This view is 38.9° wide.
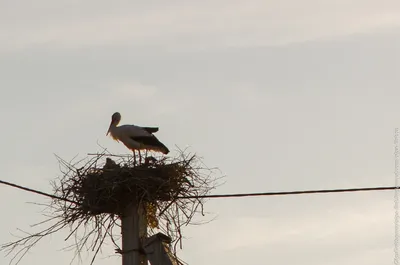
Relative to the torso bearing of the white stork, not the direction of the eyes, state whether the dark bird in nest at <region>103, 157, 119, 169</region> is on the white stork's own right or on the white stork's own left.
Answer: on the white stork's own left

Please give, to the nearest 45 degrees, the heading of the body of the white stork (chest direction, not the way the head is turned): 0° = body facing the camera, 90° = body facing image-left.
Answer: approximately 90°
